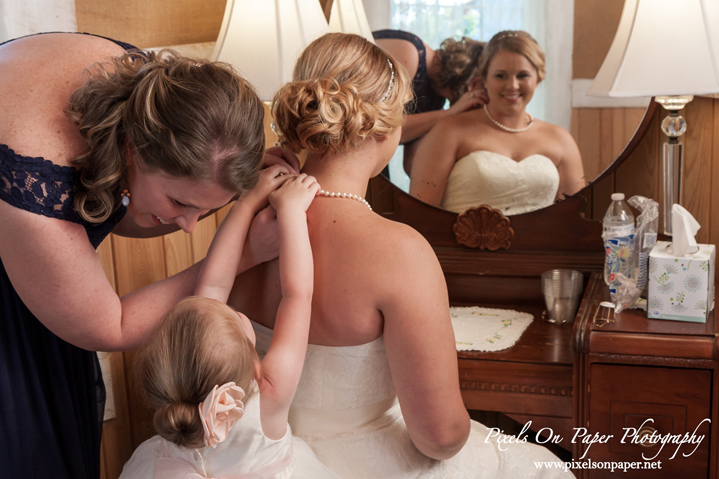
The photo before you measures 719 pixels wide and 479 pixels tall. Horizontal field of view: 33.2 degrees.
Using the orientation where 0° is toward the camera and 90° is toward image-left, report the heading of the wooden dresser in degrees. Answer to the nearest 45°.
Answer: approximately 0°

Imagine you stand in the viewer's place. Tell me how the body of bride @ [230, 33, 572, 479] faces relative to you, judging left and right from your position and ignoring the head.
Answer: facing away from the viewer and to the right of the viewer

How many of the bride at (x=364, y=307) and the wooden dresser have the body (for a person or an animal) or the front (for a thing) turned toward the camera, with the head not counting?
1

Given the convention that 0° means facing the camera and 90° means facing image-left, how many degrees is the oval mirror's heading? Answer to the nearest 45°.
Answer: approximately 0°

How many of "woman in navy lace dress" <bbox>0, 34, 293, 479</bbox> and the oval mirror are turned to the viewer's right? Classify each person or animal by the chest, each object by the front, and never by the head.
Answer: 1

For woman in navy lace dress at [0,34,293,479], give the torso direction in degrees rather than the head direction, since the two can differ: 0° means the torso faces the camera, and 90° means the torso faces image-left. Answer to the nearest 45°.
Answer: approximately 270°
